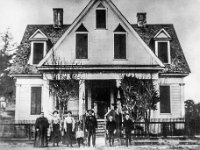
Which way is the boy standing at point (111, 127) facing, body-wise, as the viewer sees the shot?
toward the camera

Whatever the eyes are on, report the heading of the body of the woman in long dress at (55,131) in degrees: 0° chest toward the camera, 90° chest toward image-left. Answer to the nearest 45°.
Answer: approximately 0°

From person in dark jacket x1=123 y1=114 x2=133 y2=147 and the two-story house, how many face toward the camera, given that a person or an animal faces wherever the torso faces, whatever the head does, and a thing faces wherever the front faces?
2

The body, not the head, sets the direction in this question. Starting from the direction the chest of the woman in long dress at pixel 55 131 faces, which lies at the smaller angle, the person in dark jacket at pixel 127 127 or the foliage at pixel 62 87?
the person in dark jacket

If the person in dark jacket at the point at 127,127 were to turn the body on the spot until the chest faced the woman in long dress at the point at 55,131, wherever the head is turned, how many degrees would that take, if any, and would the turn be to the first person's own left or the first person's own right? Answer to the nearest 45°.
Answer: approximately 90° to the first person's own right

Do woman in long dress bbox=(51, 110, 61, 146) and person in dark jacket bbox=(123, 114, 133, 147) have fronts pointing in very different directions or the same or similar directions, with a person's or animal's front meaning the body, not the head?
same or similar directions

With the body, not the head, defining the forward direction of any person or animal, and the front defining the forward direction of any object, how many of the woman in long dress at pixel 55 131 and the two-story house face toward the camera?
2

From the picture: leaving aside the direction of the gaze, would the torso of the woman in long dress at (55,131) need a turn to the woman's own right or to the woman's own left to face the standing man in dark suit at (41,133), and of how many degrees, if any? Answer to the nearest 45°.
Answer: approximately 45° to the woman's own right

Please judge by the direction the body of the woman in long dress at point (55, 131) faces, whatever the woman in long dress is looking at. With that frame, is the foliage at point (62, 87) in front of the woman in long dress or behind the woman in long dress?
behind

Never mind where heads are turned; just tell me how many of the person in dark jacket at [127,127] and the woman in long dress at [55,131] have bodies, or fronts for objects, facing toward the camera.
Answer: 2

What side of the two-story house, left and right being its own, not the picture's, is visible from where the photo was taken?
front

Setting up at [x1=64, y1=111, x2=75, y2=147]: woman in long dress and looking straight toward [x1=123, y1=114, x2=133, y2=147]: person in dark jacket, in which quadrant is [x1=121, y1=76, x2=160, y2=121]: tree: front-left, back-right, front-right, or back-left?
front-left

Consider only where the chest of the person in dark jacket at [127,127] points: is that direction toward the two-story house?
no

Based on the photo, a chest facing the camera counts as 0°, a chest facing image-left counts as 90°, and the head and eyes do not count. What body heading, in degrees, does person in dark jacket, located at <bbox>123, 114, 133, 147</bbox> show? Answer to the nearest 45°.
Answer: approximately 0°

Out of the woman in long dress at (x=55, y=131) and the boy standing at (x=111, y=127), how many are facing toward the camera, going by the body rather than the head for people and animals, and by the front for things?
2
